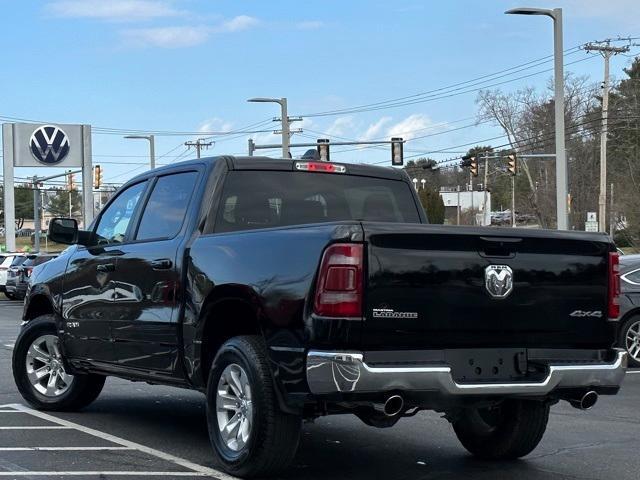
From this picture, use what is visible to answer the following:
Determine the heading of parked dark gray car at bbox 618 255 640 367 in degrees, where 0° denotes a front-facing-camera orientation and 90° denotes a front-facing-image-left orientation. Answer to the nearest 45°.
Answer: approximately 270°

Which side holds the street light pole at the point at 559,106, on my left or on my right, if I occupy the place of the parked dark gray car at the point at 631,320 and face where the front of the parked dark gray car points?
on my left

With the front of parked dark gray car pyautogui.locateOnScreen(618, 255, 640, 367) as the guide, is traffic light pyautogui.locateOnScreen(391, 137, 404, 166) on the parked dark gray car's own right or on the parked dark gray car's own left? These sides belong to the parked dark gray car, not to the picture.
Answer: on the parked dark gray car's own left

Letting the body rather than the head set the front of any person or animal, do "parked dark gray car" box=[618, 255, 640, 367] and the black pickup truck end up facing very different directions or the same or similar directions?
very different directions

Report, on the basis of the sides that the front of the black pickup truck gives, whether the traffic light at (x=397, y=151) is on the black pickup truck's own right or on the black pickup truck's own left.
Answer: on the black pickup truck's own right

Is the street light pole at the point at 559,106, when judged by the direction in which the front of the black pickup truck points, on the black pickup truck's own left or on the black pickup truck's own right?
on the black pickup truck's own right

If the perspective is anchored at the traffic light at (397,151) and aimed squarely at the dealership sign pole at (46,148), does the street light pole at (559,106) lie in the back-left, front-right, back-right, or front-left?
back-left

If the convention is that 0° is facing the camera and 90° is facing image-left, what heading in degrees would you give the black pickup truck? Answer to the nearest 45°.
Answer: approximately 135°

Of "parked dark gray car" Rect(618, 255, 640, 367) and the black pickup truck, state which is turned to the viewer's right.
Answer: the parked dark gray car

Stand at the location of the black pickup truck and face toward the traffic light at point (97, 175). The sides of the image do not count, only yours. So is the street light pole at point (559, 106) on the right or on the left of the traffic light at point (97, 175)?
right

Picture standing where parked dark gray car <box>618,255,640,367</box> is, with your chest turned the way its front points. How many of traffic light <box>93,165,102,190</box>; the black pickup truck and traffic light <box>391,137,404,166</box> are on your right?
1

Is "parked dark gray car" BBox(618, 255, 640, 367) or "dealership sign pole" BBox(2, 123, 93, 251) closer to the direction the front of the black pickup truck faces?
the dealership sign pole
